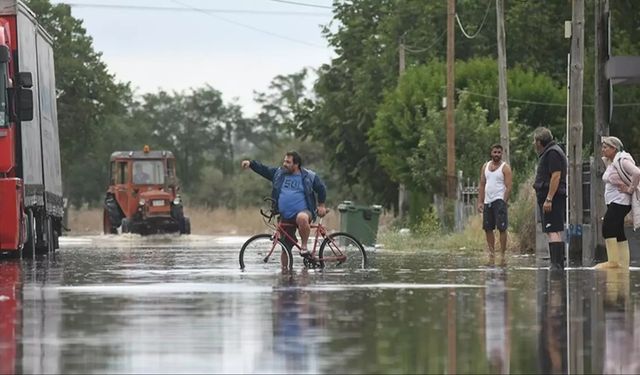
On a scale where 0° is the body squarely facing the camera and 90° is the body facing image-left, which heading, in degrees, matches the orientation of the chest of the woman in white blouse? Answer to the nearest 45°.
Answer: approximately 90°

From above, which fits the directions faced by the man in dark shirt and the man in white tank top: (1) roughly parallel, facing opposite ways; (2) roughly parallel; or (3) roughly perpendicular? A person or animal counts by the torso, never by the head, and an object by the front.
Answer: roughly perpendicular

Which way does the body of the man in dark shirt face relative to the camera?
to the viewer's left

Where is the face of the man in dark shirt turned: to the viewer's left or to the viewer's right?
to the viewer's left

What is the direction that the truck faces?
toward the camera

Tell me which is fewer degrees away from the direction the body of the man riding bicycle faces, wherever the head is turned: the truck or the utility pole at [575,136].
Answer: the truck

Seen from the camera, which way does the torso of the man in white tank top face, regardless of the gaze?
toward the camera

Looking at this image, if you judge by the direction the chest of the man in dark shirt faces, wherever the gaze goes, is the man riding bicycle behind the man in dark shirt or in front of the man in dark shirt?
in front

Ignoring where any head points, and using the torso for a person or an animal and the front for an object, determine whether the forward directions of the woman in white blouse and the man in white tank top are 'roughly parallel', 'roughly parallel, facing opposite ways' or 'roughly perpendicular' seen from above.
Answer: roughly perpendicular

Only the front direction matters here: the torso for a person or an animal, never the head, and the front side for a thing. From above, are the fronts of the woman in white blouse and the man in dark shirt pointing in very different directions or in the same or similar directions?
same or similar directions

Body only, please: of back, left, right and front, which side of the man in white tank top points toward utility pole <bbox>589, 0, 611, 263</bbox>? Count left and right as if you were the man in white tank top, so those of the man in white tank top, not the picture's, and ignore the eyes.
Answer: left

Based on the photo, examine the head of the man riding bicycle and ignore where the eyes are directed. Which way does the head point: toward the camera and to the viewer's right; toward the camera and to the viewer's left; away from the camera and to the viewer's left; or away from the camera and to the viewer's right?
toward the camera and to the viewer's left
